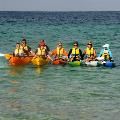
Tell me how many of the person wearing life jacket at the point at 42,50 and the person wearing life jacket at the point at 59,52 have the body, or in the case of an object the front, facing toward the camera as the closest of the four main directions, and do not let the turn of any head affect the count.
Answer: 2

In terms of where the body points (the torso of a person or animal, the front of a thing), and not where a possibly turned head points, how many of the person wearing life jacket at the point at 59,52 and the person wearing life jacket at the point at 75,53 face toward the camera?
2

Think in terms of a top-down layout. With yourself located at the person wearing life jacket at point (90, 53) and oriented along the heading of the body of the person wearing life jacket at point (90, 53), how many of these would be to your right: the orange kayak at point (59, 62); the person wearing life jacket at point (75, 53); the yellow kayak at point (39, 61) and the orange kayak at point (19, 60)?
4

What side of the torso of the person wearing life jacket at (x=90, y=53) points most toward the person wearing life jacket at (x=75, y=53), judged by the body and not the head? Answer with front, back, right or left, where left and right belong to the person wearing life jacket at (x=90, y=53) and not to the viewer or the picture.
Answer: right

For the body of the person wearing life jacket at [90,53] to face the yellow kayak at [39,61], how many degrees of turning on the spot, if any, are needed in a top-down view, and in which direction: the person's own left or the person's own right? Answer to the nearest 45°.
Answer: approximately 90° to the person's own right

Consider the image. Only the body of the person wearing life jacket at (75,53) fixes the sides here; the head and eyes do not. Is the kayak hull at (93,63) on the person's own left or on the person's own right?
on the person's own left

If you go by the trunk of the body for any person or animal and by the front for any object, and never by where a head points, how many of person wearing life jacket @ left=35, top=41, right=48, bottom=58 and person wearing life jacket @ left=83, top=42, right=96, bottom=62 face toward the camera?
2

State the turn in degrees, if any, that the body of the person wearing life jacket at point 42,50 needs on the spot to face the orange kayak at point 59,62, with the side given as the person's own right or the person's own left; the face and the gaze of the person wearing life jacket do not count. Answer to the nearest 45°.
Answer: approximately 90° to the person's own left

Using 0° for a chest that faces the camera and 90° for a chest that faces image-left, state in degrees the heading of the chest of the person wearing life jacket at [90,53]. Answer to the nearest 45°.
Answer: approximately 0°

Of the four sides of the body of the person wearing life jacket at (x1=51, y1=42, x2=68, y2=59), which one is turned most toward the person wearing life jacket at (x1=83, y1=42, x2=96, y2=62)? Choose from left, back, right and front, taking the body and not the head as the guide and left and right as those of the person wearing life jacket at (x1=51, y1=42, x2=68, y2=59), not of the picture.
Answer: left

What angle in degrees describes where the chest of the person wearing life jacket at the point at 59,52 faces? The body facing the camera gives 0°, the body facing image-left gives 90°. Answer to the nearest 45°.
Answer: approximately 0°
